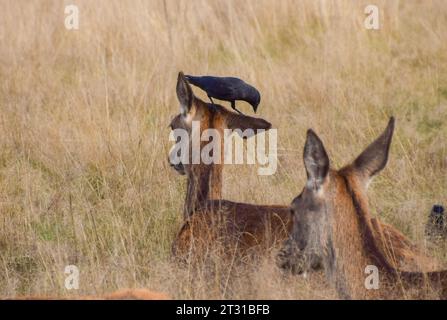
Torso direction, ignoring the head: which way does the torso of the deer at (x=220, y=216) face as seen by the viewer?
to the viewer's left

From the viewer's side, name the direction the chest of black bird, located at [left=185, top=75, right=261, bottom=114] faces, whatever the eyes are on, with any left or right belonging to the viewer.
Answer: facing to the right of the viewer

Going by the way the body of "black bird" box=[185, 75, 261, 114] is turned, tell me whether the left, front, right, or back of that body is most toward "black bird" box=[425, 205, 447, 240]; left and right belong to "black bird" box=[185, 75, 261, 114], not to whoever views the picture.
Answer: front

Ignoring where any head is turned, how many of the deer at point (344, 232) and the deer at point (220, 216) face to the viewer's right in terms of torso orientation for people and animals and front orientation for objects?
0

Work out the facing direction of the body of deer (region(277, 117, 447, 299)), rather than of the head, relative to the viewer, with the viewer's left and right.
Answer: facing away from the viewer and to the left of the viewer

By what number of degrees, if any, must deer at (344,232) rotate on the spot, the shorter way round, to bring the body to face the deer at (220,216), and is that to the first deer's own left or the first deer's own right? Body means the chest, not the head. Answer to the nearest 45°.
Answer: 0° — it already faces it

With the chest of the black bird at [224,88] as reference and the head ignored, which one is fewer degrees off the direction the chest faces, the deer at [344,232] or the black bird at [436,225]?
the black bird
